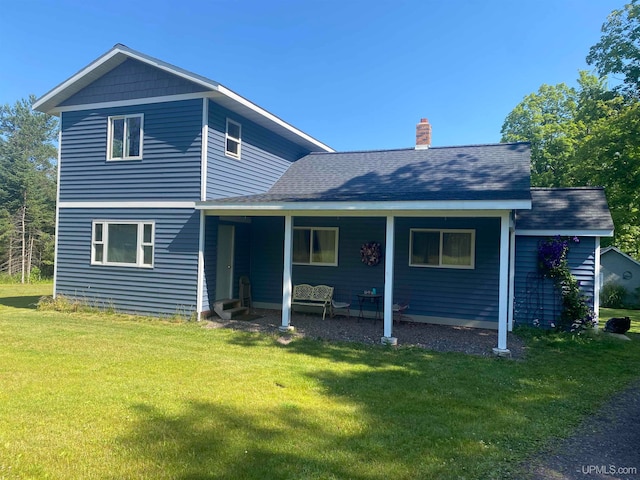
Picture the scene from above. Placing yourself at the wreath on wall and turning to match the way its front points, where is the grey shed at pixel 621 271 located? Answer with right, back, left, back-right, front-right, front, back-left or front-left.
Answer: back-left

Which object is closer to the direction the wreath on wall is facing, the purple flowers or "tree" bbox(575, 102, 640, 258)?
the purple flowers

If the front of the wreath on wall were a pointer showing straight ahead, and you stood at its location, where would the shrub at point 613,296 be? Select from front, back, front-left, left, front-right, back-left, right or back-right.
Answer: back-left

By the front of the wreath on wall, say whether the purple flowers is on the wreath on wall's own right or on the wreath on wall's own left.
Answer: on the wreath on wall's own left

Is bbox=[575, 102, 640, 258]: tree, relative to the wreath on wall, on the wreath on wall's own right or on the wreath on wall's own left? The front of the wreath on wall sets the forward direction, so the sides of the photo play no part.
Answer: on the wreath on wall's own left

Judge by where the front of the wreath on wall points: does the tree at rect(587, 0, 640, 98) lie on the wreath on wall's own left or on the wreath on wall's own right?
on the wreath on wall's own left

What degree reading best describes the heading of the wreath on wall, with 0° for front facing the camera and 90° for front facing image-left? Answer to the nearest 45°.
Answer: approximately 0°

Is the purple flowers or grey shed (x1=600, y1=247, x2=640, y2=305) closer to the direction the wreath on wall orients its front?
the purple flowers

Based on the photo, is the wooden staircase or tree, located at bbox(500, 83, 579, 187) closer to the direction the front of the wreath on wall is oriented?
the wooden staircase

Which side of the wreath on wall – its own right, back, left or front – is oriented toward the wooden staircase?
right

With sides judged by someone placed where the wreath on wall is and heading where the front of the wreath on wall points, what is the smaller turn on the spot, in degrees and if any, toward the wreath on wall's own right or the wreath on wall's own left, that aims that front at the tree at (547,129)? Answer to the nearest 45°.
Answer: approximately 135° to the wreath on wall's own left
